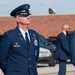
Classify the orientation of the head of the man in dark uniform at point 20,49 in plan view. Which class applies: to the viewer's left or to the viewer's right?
to the viewer's right

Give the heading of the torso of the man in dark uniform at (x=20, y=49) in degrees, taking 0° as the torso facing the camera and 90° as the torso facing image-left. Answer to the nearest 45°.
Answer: approximately 315°

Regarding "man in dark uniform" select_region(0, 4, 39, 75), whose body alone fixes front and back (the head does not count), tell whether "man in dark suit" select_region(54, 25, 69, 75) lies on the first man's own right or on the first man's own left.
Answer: on the first man's own left
